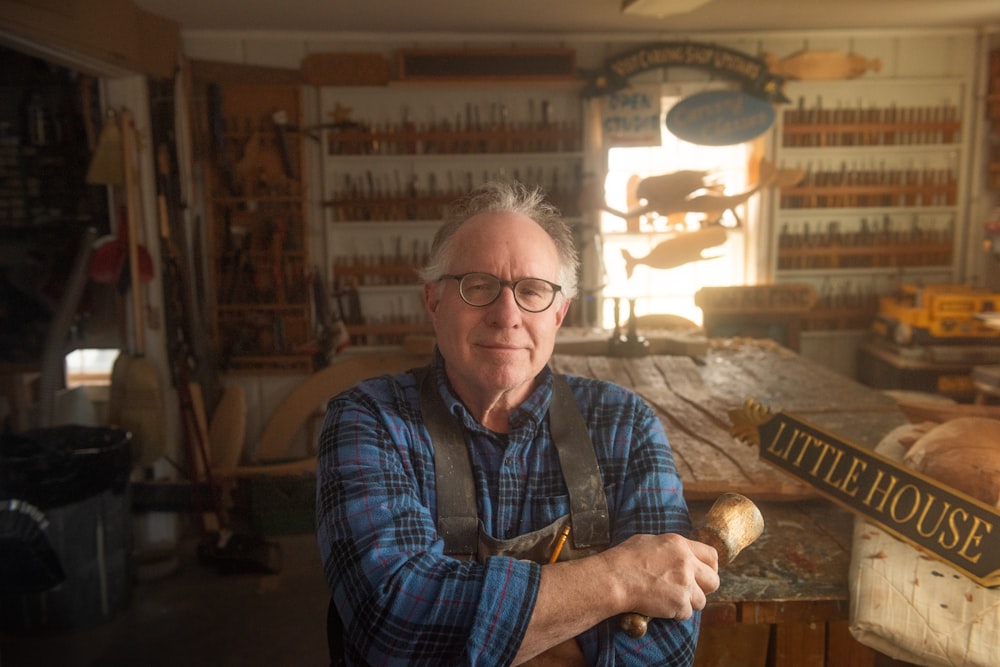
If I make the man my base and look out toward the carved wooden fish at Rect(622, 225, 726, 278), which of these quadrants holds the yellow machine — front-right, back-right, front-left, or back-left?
front-right

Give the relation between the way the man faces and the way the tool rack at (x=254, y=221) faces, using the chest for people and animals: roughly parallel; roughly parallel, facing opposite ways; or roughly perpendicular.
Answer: roughly parallel

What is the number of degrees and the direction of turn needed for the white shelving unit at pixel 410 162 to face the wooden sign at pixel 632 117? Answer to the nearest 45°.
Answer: approximately 90° to its left

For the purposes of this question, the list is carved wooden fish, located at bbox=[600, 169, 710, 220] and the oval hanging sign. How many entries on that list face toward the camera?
1

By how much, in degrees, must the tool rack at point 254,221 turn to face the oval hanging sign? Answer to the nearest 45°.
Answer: approximately 90° to its left

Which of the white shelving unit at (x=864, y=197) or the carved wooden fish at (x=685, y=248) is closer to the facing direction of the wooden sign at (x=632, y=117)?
the carved wooden fish

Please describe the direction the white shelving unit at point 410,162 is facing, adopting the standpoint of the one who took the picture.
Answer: facing the viewer

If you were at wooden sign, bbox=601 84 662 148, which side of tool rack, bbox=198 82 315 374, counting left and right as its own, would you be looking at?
left

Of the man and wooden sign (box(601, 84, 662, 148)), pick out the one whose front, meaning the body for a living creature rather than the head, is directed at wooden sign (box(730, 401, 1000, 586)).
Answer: wooden sign (box(601, 84, 662, 148))

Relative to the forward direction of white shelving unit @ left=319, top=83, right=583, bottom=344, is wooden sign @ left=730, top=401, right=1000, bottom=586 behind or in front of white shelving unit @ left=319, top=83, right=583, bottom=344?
in front

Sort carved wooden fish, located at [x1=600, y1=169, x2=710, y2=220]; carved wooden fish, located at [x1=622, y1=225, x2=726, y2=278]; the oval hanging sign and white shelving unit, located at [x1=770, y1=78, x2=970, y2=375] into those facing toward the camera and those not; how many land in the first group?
2

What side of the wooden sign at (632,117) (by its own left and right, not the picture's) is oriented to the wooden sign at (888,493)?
front

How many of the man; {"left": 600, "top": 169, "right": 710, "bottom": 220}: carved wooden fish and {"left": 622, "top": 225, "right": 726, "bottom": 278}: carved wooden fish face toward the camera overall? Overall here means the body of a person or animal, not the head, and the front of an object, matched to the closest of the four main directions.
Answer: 1

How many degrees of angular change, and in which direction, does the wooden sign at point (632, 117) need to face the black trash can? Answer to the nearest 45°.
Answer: approximately 45° to its right

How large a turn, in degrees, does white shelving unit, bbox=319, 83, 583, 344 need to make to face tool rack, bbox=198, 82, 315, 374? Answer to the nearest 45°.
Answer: approximately 90° to its right

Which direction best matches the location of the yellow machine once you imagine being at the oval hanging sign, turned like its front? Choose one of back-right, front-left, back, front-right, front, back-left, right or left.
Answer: left

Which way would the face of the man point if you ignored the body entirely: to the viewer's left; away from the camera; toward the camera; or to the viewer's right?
toward the camera

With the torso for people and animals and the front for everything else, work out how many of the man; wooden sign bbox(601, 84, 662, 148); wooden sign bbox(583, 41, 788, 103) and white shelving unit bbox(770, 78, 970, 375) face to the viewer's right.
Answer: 0

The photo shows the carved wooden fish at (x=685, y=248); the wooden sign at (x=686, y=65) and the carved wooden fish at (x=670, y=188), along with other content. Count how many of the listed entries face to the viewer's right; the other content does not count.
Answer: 1

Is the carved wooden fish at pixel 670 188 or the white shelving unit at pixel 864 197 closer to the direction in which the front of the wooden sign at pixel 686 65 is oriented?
the carved wooden fish
